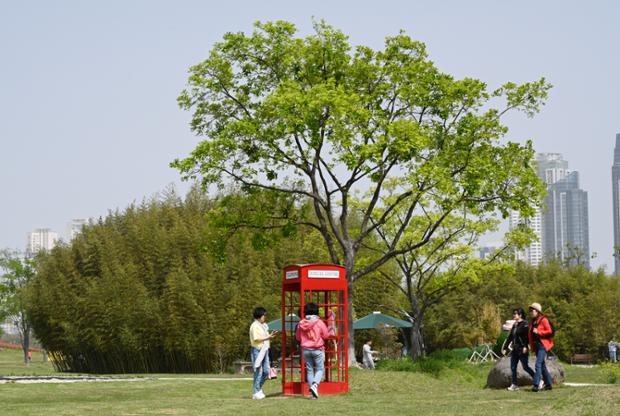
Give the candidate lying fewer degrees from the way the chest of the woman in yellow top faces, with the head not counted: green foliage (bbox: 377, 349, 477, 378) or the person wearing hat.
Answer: the person wearing hat

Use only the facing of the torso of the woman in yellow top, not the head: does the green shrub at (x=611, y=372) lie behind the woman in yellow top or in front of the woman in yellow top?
in front

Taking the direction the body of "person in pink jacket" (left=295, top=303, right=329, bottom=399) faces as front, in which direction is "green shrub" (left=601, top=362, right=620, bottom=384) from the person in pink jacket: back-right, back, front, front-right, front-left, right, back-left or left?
front-right

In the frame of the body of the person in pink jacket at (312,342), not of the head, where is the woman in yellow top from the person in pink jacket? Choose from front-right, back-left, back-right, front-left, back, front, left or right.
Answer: front-left

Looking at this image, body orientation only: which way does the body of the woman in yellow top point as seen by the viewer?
to the viewer's right

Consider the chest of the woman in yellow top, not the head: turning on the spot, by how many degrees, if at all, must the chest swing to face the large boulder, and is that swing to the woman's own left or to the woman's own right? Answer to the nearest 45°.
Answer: approximately 45° to the woman's own left

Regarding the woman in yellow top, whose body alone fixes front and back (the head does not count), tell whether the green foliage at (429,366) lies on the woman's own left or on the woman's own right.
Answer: on the woman's own left

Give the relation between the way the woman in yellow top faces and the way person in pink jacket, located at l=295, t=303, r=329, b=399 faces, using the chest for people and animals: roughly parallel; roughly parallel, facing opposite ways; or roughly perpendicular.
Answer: roughly perpendicular

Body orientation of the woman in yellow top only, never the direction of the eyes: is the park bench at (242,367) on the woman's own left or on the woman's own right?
on the woman's own left

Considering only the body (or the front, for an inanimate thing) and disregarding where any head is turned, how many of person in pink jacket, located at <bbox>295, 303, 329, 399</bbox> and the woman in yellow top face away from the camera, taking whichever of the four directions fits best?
1

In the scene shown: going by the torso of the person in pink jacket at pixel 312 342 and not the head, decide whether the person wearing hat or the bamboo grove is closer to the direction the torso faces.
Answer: the bamboo grove

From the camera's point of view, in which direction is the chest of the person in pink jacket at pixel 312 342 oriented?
away from the camera

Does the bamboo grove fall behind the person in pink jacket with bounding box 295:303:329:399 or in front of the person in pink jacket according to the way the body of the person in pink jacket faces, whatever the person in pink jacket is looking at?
in front
